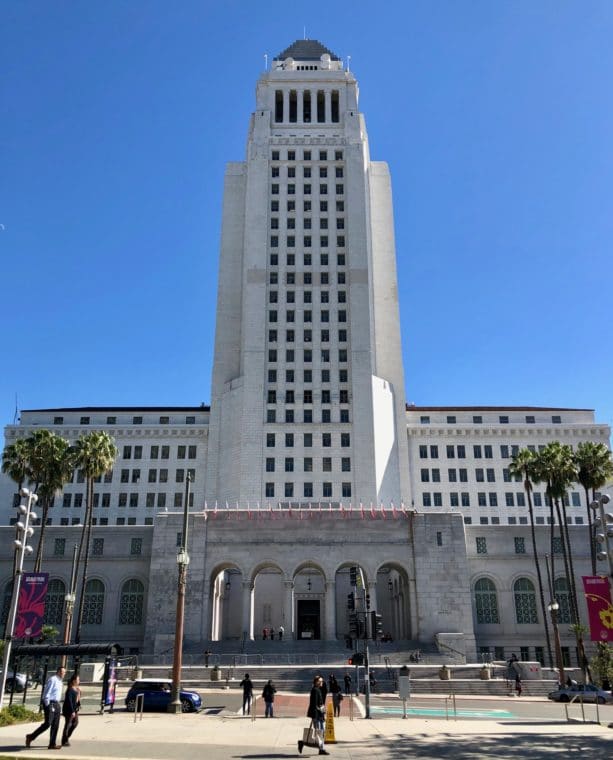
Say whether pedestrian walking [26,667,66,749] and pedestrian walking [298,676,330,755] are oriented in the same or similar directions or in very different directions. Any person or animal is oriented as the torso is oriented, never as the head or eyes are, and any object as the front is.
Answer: same or similar directions

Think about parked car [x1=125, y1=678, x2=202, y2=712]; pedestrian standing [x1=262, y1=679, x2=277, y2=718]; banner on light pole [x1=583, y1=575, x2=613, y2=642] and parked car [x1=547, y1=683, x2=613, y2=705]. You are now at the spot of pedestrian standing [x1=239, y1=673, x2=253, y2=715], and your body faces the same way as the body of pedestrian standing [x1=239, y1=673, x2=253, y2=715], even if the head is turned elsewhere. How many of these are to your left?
1

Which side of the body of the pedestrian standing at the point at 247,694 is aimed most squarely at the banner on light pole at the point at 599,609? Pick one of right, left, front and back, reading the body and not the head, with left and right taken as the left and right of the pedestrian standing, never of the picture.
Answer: right

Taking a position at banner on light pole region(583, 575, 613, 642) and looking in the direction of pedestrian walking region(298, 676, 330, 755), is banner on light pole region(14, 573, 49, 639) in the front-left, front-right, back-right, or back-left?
front-right

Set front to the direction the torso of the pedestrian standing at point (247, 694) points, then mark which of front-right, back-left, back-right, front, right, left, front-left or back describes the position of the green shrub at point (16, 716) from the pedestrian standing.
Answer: back-left

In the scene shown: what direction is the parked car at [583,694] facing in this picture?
to the viewer's left

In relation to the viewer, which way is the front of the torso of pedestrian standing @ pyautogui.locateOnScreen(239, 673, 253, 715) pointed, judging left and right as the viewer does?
facing away from the viewer

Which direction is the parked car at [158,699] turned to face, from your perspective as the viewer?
facing to the right of the viewer

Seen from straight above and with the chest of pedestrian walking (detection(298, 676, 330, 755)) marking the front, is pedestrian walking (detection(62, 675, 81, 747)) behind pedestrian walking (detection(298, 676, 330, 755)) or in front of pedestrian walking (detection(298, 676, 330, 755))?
behind
